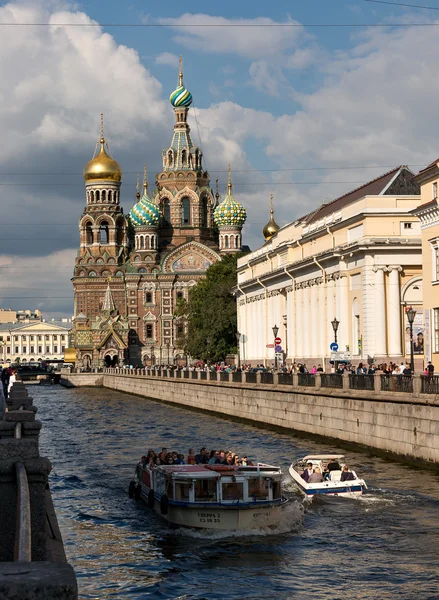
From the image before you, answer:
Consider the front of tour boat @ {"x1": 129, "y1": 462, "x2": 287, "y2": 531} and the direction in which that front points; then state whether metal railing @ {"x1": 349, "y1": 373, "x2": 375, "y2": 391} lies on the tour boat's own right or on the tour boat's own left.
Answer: on the tour boat's own left

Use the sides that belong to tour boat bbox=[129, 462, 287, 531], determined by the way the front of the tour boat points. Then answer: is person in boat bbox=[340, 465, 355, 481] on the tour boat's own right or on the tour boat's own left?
on the tour boat's own left

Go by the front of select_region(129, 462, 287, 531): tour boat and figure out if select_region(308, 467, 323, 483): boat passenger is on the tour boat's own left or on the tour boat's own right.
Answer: on the tour boat's own left

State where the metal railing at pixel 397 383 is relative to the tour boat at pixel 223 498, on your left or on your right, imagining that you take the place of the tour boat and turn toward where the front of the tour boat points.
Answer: on your left

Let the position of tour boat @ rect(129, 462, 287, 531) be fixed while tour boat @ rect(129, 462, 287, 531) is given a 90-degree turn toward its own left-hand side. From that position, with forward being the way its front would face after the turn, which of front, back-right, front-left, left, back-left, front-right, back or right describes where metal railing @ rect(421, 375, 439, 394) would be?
front

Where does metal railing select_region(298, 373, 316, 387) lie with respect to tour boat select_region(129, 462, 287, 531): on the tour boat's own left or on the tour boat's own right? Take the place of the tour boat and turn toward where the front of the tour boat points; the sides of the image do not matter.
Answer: on the tour boat's own left

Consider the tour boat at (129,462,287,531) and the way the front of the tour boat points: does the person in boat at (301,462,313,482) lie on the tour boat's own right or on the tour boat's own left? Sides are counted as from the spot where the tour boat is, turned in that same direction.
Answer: on the tour boat's own left

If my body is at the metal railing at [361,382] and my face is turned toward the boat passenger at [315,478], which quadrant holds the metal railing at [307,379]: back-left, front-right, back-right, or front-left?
back-right
